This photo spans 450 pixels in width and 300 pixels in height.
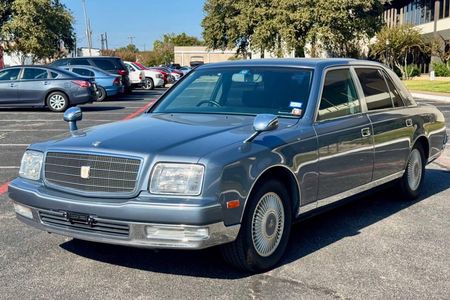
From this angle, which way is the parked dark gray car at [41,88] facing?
to the viewer's left

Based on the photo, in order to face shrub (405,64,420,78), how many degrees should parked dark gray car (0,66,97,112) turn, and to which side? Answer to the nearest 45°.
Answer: approximately 135° to its right

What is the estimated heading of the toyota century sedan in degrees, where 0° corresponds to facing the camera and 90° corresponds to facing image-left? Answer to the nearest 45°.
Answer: approximately 45°

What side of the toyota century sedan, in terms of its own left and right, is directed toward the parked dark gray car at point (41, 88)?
right
